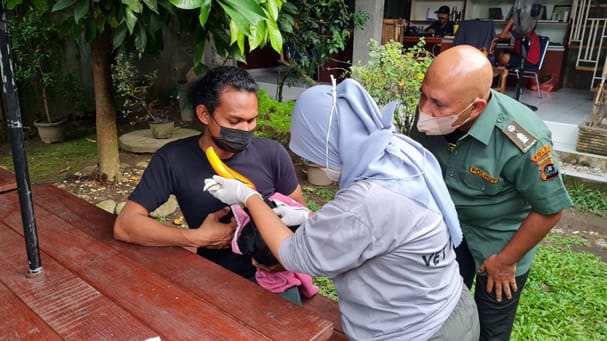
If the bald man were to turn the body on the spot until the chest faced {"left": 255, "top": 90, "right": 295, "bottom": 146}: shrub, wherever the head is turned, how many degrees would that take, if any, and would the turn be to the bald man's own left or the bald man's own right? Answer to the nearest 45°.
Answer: approximately 90° to the bald man's own right

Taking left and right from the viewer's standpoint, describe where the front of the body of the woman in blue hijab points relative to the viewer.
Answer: facing away from the viewer and to the left of the viewer

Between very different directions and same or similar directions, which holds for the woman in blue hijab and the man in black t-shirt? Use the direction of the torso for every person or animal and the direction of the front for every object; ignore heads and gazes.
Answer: very different directions

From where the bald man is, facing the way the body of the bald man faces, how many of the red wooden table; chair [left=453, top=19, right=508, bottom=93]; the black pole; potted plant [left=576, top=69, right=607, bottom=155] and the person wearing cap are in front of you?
2

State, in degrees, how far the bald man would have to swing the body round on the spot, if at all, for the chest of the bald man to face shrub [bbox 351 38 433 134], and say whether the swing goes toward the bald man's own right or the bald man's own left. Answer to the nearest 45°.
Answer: approximately 135° to the bald man's own right

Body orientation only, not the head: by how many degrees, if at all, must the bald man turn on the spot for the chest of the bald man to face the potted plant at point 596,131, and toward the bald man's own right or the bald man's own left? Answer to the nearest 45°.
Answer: approximately 135° to the bald man's own right

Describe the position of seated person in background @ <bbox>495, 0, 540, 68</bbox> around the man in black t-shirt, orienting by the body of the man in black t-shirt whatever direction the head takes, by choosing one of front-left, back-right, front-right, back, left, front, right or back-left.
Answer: left

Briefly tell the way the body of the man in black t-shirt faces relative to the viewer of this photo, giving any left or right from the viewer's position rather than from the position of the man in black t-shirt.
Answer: facing the viewer and to the right of the viewer

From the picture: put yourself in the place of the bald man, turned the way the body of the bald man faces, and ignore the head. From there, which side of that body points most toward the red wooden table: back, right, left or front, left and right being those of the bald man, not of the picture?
front

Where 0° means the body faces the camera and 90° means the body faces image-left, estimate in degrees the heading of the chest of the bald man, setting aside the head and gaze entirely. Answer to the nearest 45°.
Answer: approximately 45°

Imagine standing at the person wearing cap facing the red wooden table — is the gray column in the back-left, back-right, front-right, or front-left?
front-right

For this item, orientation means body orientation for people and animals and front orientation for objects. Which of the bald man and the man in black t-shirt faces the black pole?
the bald man

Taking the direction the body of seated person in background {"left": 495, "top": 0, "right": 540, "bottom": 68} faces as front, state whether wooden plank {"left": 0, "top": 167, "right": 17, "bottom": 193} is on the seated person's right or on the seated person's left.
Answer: on the seated person's left

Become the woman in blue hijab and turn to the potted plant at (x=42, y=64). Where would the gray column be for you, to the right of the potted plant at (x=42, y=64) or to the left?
right
